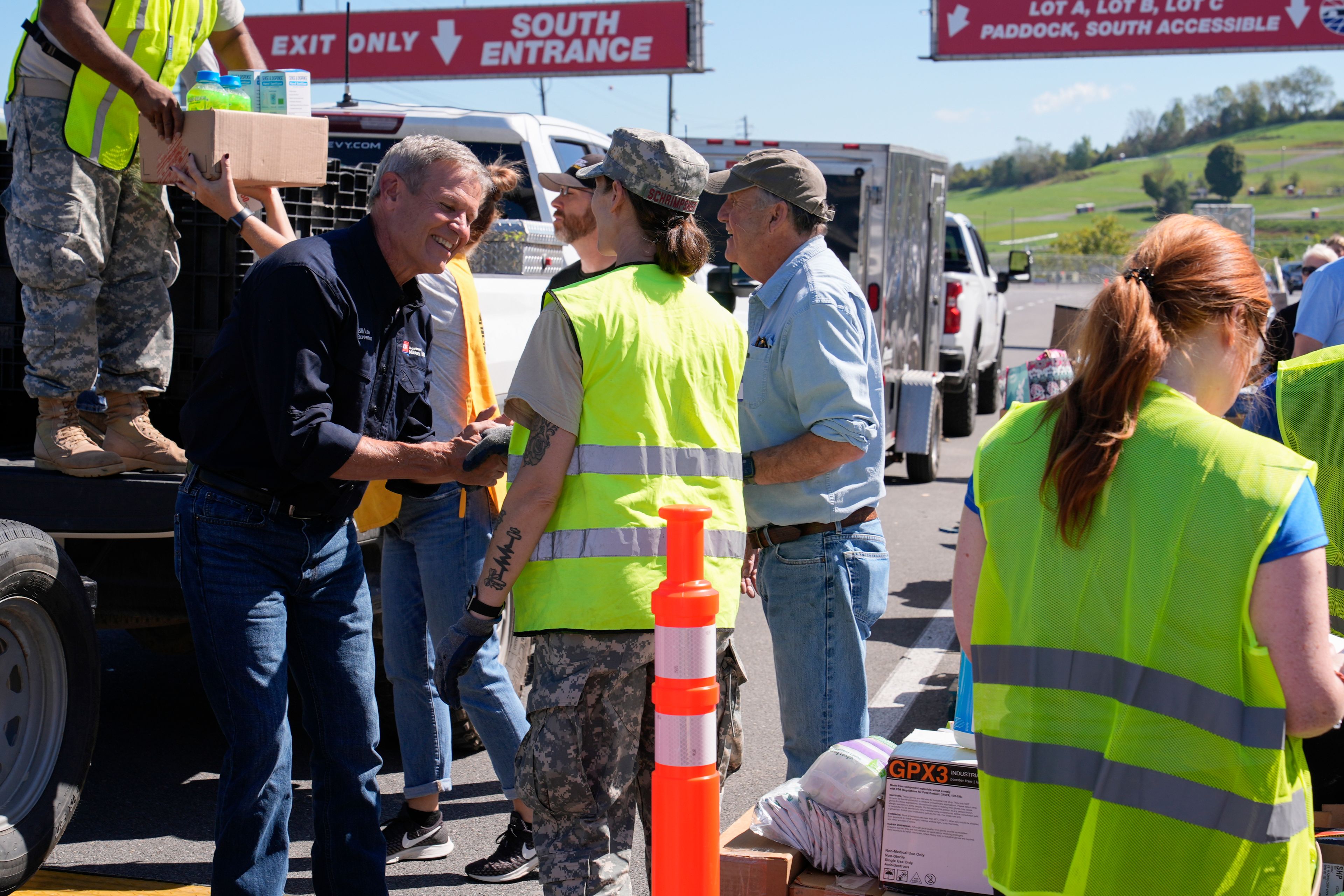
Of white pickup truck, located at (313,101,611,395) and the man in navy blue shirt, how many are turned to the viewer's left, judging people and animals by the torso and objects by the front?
0

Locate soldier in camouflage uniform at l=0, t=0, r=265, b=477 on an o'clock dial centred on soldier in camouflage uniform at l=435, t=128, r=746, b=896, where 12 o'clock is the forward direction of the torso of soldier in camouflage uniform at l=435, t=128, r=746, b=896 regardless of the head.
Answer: soldier in camouflage uniform at l=0, t=0, r=265, b=477 is roughly at 12 o'clock from soldier in camouflage uniform at l=435, t=128, r=746, b=896.

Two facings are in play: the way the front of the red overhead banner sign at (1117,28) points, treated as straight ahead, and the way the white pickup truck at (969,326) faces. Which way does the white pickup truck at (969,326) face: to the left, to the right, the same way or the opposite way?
the opposite way

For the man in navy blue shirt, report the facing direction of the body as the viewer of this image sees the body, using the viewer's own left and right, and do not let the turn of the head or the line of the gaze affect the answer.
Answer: facing the viewer and to the right of the viewer

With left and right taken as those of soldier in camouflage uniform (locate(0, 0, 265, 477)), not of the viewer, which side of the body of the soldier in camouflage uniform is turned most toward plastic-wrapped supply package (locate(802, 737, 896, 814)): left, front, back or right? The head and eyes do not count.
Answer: front

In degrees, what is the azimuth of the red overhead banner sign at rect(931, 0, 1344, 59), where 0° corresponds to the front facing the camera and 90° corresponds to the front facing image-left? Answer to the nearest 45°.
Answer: approximately 0°

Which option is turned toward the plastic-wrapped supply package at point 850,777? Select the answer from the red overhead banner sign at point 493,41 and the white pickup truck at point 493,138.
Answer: the red overhead banner sign

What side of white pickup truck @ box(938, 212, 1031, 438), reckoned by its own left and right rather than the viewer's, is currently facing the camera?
back

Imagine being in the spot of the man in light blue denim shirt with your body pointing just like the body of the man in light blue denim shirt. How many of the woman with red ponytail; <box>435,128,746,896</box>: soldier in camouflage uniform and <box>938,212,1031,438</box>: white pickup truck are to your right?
1

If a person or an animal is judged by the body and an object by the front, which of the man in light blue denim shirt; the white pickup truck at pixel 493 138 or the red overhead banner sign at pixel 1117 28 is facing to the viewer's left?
the man in light blue denim shirt

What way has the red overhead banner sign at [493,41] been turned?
toward the camera

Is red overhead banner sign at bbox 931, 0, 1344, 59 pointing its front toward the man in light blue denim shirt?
yes

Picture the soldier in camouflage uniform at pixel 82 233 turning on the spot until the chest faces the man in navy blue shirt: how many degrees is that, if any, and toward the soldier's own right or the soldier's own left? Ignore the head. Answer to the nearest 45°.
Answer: approximately 45° to the soldier's own right

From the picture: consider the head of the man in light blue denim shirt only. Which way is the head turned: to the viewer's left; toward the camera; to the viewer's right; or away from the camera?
to the viewer's left

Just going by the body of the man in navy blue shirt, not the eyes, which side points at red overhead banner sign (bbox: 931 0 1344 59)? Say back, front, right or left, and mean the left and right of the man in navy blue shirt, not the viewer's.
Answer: left

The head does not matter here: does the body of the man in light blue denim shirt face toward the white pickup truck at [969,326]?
no

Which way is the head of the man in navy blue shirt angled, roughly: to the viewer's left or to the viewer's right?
to the viewer's right

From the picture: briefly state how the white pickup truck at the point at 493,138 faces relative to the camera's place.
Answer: facing away from the viewer and to the right of the viewer

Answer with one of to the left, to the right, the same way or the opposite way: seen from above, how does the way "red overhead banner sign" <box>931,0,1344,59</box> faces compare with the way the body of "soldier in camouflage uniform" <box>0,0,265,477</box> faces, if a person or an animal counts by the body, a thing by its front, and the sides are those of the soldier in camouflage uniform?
to the right

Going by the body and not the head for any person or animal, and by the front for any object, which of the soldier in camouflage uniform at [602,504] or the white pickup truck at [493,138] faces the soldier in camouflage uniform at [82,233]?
the soldier in camouflage uniform at [602,504]
